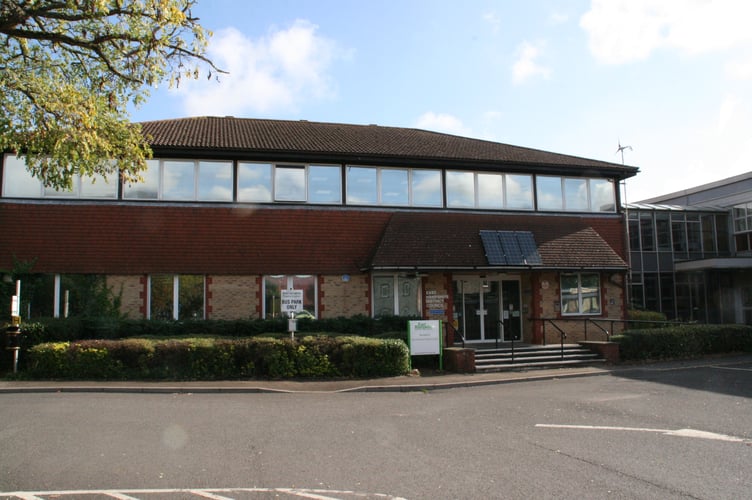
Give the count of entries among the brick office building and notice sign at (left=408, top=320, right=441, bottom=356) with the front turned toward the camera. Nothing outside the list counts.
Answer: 2

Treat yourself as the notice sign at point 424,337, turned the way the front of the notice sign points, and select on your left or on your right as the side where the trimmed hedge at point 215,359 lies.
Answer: on your right

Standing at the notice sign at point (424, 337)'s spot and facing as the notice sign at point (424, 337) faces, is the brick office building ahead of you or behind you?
behind

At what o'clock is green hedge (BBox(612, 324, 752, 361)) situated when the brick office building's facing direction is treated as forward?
The green hedge is roughly at 9 o'clock from the brick office building.

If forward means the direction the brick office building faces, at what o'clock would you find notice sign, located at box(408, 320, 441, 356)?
The notice sign is roughly at 11 o'clock from the brick office building.

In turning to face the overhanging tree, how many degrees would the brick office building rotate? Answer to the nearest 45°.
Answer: approximately 45° to its right
